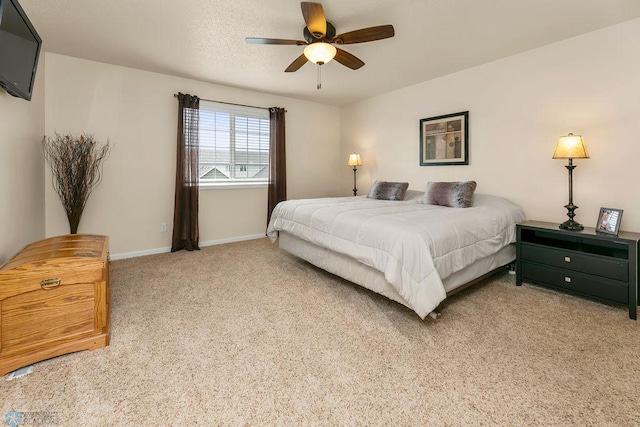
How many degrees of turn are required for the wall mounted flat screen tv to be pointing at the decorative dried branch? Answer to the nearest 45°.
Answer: approximately 135° to its left

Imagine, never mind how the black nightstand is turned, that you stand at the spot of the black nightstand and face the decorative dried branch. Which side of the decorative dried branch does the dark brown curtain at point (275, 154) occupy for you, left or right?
right

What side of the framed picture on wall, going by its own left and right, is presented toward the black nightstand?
left

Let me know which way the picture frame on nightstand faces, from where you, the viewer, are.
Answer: facing the viewer and to the left of the viewer

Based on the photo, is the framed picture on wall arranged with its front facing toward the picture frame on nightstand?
no

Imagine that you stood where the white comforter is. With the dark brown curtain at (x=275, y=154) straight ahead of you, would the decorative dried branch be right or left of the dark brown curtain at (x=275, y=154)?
left

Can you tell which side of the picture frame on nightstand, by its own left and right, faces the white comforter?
front

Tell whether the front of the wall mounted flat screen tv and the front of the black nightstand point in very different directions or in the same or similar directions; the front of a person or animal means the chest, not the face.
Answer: very different directions

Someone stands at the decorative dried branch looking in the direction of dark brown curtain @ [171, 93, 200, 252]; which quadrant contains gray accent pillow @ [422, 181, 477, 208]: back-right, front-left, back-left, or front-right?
front-right

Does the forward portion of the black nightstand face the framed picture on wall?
no

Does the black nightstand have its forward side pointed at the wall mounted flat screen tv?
yes

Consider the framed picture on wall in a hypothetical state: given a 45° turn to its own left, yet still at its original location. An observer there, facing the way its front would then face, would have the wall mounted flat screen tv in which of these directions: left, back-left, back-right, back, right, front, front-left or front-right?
front-right

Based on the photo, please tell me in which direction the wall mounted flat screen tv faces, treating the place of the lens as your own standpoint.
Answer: facing the viewer and to the right of the viewer
